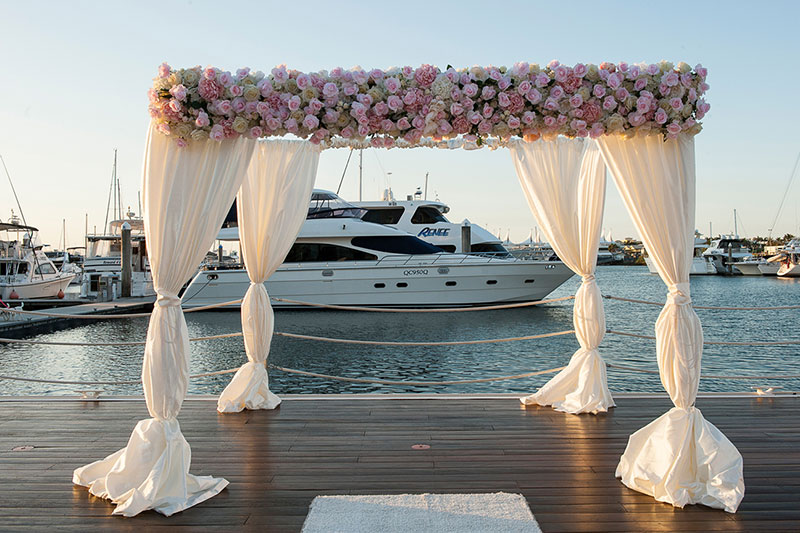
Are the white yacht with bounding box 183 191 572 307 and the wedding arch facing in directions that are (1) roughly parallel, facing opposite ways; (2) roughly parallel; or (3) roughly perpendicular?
roughly perpendicular

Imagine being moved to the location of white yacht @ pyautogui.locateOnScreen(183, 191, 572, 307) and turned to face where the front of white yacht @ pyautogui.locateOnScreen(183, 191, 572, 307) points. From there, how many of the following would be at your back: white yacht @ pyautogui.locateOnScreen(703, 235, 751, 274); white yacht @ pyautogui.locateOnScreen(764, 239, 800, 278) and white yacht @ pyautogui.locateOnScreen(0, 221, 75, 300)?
1

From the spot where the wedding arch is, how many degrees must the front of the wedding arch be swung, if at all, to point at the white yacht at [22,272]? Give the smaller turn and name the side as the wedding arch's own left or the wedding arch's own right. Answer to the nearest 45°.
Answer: approximately 135° to the wedding arch's own right

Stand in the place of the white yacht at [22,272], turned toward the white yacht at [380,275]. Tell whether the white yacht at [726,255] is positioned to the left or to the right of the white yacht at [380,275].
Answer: left

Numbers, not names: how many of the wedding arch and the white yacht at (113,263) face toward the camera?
1

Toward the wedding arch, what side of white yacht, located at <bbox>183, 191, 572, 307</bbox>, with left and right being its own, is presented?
right

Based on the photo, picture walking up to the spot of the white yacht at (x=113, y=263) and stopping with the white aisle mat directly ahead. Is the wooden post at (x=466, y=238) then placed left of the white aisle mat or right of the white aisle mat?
left

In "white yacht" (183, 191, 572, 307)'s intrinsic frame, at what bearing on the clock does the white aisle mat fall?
The white aisle mat is roughly at 3 o'clock from the white yacht.

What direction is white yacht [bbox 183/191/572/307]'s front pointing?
to the viewer's right
